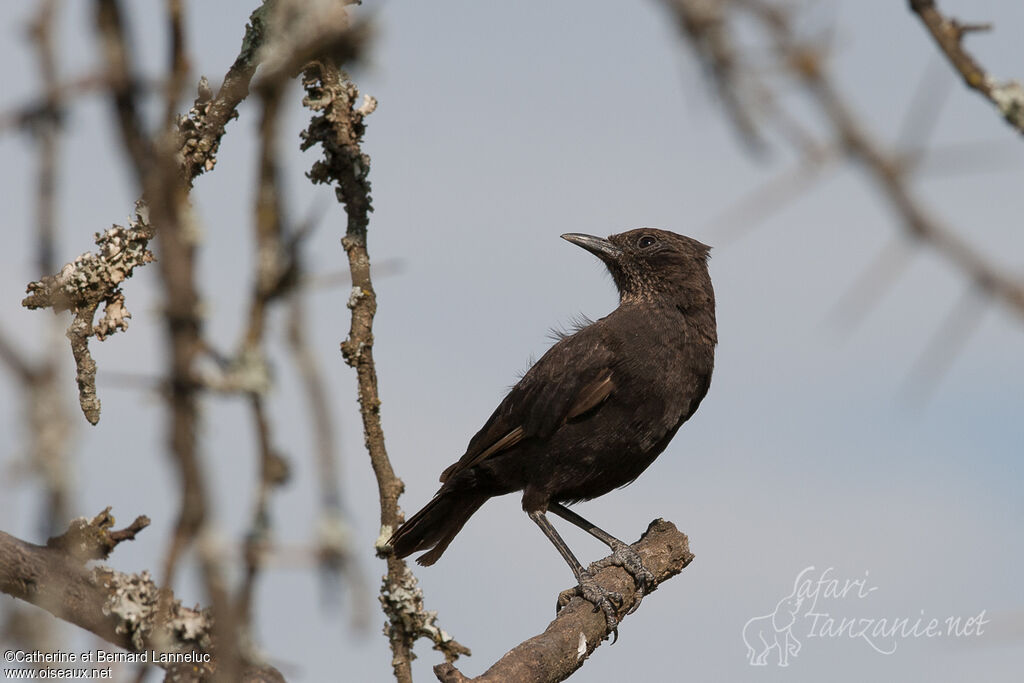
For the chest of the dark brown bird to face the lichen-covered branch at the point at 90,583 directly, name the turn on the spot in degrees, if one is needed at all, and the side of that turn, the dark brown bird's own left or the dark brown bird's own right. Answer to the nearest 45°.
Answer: approximately 135° to the dark brown bird's own right

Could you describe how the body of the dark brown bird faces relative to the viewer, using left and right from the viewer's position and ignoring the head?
facing to the right of the viewer

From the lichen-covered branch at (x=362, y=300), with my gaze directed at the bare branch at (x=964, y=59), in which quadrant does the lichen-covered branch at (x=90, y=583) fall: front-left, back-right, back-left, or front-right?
back-right
